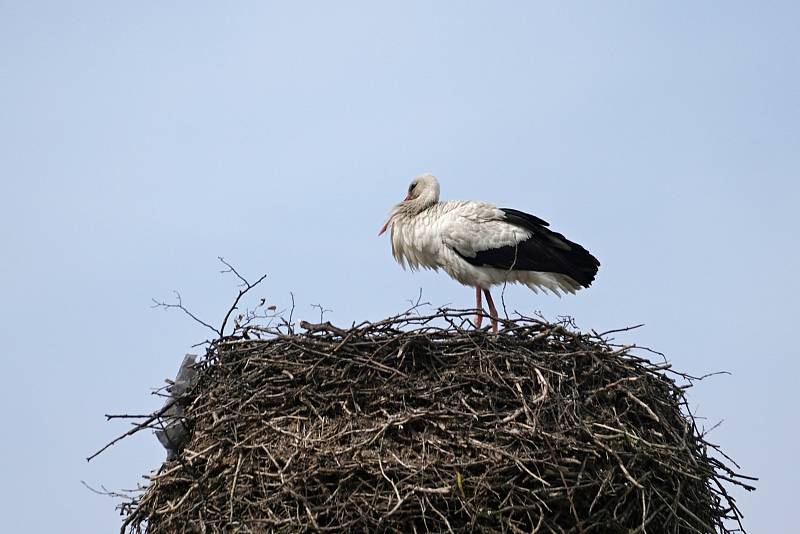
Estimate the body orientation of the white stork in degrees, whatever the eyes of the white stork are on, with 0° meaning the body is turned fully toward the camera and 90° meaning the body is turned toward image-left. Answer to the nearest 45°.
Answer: approximately 90°
